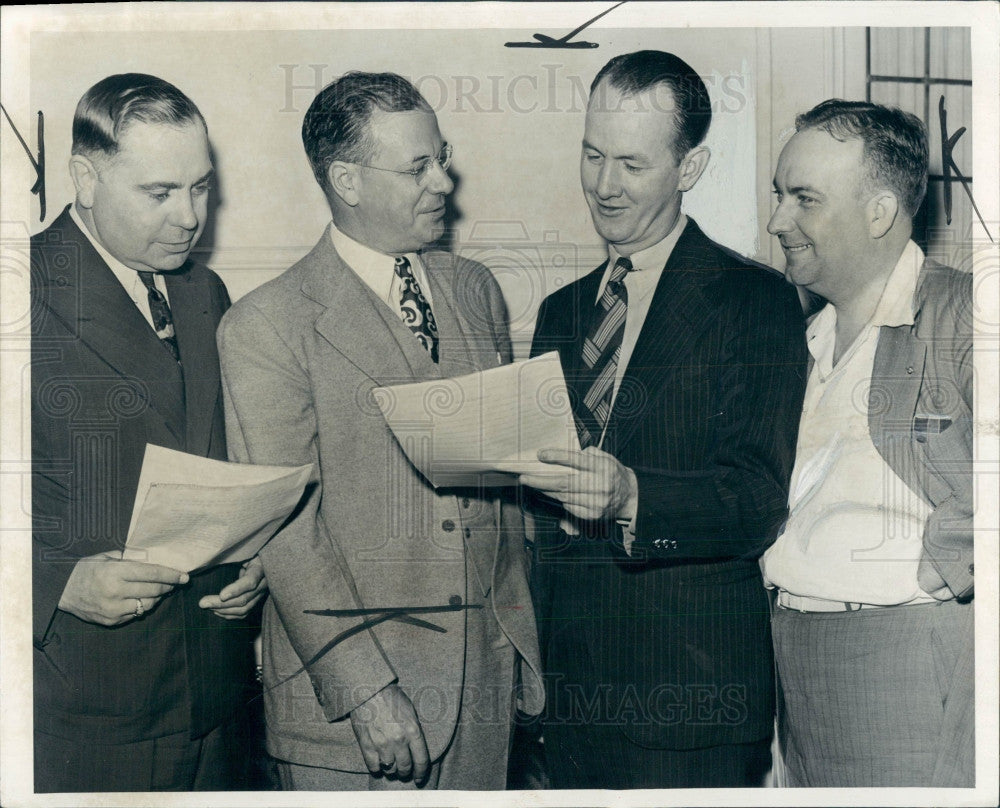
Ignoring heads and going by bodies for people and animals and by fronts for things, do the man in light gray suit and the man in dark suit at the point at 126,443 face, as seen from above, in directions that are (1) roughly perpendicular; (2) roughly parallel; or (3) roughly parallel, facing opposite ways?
roughly parallel

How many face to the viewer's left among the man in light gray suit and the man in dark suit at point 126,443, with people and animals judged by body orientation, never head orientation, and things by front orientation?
0

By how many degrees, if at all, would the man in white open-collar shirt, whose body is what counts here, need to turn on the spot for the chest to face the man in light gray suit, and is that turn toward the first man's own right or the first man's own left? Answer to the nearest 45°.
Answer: approximately 45° to the first man's own right

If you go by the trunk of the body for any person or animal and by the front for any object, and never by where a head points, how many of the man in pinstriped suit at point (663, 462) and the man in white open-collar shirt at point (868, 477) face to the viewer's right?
0

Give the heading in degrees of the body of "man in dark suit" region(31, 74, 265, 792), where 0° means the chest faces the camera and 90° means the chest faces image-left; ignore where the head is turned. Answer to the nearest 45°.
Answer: approximately 315°

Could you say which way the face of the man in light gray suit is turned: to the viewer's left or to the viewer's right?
to the viewer's right

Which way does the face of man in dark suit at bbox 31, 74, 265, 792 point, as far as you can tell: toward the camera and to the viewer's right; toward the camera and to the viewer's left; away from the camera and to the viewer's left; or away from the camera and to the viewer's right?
toward the camera and to the viewer's right

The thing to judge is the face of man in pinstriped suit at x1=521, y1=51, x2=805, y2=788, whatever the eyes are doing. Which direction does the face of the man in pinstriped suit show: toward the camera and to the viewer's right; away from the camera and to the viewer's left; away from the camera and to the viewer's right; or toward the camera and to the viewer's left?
toward the camera and to the viewer's left

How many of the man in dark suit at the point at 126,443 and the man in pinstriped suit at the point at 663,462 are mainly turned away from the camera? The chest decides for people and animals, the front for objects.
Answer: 0

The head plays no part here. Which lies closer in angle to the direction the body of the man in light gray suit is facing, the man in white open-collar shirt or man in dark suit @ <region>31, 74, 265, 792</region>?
the man in white open-collar shirt

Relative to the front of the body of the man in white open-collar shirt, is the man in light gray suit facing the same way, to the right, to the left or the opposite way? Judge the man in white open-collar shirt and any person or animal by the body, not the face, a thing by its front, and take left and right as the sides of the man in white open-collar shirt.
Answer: to the left

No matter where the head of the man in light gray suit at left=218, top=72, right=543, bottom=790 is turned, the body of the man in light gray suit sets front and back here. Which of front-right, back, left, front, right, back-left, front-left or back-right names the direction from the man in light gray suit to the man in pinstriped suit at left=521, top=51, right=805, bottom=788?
front-left

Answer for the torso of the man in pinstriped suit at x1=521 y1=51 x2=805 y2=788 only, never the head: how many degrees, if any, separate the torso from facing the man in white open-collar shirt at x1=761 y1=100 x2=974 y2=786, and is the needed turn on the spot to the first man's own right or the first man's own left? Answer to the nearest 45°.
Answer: approximately 135° to the first man's own left

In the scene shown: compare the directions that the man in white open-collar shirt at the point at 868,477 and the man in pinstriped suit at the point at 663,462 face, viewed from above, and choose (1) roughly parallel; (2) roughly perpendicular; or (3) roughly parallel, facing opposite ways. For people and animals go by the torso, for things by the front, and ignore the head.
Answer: roughly parallel

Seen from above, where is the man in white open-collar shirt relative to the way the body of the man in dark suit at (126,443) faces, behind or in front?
in front

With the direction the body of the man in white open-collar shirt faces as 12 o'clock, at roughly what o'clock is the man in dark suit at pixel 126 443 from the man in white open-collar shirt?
The man in dark suit is roughly at 1 o'clock from the man in white open-collar shirt.

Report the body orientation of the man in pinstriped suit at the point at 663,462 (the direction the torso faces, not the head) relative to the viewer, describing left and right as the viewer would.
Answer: facing the viewer and to the left of the viewer

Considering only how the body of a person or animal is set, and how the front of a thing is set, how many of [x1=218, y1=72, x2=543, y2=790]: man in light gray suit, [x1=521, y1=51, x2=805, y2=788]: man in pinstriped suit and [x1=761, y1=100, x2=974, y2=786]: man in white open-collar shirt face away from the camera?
0
